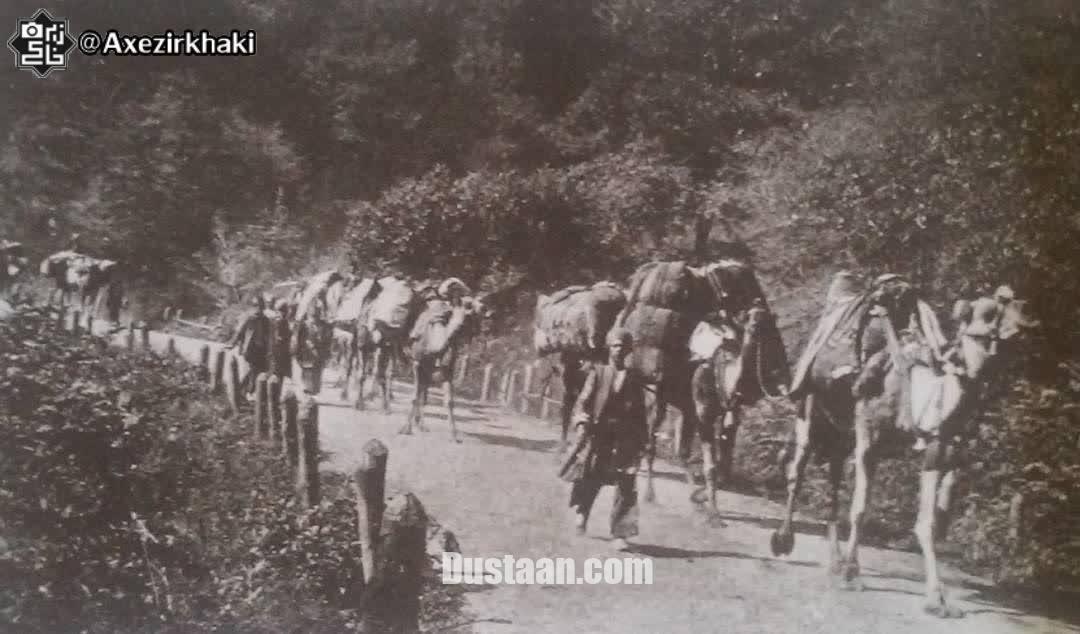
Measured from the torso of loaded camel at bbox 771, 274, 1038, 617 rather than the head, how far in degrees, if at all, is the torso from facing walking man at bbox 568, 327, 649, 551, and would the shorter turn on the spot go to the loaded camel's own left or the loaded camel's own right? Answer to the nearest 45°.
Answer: approximately 135° to the loaded camel's own right

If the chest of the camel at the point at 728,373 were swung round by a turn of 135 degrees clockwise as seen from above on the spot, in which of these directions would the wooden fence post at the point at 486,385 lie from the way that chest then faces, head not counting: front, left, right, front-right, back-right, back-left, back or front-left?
front

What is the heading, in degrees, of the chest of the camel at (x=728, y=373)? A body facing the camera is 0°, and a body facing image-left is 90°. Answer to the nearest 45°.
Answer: approximately 315°

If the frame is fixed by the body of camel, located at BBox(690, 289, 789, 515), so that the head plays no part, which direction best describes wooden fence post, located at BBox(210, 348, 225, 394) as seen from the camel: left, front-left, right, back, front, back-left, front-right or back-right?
back-right

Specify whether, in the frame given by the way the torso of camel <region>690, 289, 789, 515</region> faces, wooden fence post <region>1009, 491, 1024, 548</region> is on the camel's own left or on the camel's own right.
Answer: on the camel's own left

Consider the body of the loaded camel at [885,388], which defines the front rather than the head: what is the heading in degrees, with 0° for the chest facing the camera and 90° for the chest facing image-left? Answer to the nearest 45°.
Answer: approximately 315°

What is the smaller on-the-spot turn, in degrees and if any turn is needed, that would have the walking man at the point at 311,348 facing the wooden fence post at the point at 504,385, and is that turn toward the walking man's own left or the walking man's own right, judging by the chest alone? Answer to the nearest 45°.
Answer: approximately 90° to the walking man's own left

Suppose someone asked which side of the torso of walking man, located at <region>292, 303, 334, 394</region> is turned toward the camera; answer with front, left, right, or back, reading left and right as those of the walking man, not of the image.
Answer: front

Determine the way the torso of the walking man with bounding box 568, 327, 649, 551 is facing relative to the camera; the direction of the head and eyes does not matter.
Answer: toward the camera

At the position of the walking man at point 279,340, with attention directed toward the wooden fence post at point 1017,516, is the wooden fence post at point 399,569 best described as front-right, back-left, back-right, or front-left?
front-right

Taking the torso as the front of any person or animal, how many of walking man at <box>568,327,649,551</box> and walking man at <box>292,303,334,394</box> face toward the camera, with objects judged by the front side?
2
